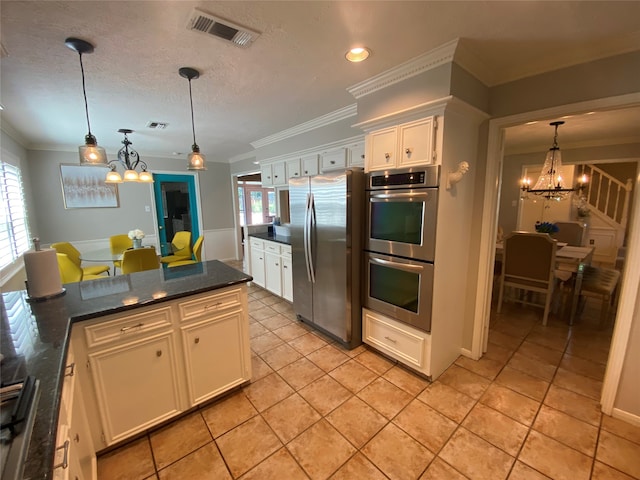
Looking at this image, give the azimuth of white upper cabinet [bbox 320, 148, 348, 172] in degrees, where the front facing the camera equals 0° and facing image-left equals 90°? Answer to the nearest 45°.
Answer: approximately 45°

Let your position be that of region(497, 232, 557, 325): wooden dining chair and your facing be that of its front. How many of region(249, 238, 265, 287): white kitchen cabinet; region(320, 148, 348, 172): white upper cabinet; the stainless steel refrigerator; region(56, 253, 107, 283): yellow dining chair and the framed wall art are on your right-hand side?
0

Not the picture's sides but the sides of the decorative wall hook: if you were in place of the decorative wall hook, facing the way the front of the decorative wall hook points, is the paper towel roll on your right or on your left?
on your right

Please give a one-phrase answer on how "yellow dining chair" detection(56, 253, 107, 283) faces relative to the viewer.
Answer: facing away from the viewer and to the right of the viewer

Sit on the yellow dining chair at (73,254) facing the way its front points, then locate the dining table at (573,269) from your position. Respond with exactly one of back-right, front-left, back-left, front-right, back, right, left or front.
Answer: front-right

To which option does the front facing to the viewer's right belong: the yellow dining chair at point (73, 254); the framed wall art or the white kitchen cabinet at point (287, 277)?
the yellow dining chair

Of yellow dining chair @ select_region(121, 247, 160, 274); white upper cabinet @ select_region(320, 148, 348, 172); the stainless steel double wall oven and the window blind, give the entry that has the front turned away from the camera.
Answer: the yellow dining chair

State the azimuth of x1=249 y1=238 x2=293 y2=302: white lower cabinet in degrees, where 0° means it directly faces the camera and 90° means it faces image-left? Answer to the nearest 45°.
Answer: approximately 45°

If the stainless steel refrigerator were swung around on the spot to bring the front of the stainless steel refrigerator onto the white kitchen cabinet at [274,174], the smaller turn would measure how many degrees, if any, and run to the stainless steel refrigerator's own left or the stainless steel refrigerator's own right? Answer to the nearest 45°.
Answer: approximately 90° to the stainless steel refrigerator's own right

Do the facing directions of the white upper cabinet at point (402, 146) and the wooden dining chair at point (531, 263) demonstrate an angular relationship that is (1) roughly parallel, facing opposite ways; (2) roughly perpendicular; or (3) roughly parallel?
roughly parallel, facing opposite ways

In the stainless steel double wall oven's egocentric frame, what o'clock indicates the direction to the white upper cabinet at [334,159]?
The white upper cabinet is roughly at 3 o'clock from the stainless steel double wall oven.

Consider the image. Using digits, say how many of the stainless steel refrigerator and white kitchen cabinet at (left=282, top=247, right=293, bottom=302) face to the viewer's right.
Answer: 0

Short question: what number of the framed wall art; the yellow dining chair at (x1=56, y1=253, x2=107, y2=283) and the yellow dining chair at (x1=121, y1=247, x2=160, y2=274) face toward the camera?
1

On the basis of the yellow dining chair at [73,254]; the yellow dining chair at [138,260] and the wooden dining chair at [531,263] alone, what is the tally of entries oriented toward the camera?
0

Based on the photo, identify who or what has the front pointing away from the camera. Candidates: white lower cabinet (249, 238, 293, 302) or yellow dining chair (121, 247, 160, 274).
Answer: the yellow dining chair

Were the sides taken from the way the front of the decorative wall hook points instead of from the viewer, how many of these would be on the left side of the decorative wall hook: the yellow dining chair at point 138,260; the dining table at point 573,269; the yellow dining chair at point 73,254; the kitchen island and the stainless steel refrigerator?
1

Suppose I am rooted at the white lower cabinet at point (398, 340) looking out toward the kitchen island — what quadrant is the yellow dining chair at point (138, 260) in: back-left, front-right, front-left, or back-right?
front-right

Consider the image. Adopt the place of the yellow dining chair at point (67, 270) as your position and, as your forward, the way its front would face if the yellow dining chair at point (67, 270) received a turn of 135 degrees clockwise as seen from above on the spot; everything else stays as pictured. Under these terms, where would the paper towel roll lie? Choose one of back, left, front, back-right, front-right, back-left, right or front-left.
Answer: front

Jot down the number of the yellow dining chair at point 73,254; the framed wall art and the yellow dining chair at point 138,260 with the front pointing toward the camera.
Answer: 1

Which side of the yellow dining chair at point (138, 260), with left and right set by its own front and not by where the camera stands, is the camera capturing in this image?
back
